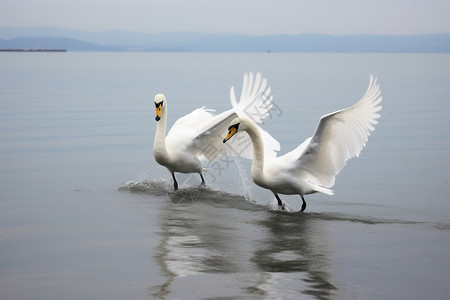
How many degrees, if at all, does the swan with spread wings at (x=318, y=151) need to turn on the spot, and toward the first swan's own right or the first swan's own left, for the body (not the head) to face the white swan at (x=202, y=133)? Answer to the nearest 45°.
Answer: approximately 45° to the first swan's own right

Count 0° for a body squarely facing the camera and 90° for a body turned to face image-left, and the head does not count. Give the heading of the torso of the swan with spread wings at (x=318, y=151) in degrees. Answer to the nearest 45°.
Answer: approximately 90°

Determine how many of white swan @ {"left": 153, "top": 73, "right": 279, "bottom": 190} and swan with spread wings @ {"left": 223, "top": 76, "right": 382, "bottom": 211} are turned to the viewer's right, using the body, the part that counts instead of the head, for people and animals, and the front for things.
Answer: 0

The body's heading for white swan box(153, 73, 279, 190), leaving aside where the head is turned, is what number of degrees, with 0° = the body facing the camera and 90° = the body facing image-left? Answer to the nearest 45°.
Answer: approximately 45°

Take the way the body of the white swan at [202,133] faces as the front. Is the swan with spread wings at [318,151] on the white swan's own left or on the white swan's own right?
on the white swan's own left
